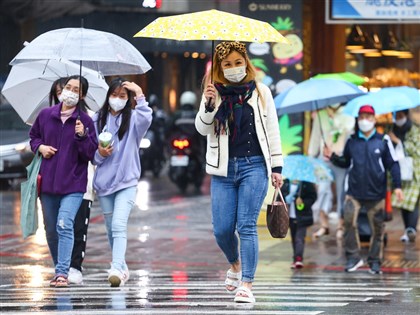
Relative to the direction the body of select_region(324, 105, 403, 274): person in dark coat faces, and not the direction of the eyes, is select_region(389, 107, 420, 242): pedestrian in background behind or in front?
behind

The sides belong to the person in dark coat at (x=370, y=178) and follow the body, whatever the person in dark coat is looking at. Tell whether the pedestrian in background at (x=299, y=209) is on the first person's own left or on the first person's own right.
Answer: on the first person's own right

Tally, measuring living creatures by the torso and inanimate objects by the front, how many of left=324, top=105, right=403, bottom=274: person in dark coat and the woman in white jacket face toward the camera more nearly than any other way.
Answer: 2

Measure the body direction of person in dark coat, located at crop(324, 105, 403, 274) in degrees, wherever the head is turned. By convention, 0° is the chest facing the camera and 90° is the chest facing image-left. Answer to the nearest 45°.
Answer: approximately 0°

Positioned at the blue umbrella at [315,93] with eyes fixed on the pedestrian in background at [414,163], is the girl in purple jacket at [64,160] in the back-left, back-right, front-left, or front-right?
back-right

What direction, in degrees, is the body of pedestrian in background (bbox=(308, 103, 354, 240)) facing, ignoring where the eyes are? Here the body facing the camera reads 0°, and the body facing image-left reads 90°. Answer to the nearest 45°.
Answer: approximately 0°

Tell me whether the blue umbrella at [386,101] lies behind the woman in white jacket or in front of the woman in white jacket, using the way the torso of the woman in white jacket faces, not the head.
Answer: behind
